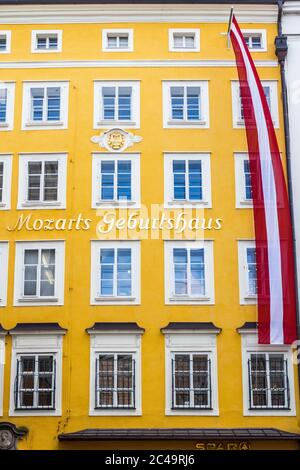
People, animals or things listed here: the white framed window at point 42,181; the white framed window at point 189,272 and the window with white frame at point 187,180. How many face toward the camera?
3

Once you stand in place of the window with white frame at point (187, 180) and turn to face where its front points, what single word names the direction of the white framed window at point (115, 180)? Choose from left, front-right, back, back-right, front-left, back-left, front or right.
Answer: right

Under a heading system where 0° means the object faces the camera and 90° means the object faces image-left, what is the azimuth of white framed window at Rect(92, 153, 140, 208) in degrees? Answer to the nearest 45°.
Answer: approximately 0°

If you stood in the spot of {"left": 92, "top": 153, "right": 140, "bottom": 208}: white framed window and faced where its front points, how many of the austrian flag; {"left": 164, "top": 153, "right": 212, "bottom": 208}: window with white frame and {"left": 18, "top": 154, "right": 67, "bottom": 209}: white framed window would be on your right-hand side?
1

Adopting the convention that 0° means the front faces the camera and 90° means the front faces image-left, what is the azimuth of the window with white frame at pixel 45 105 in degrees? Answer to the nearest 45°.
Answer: approximately 0°

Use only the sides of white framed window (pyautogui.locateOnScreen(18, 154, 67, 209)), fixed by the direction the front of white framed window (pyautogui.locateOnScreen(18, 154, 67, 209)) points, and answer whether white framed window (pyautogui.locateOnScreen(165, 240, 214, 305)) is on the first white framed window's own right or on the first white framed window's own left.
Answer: on the first white framed window's own left

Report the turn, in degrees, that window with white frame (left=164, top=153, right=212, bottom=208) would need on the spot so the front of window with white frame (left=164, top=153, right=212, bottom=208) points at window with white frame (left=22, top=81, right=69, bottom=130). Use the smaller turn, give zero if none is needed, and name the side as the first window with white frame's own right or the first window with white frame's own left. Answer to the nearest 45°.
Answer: approximately 90° to the first window with white frame's own right

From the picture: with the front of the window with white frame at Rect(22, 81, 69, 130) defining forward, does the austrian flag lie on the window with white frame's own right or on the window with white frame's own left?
on the window with white frame's own left
